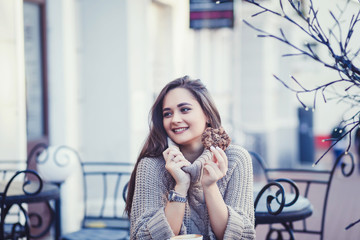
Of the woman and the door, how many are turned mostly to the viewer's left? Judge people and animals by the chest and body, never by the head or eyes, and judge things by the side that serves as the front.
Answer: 0

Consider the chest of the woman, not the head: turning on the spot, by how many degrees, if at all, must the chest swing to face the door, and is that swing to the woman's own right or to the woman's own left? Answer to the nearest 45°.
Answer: approximately 135° to the woman's own right

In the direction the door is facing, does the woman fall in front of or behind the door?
in front

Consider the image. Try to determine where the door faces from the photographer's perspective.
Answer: facing the viewer and to the right of the viewer

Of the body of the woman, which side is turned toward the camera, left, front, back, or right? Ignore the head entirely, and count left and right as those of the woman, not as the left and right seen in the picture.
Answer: front
